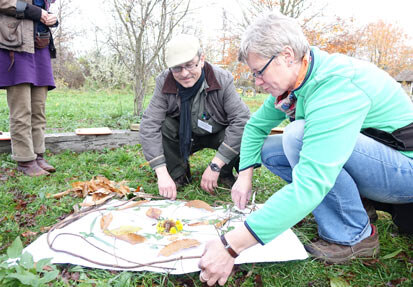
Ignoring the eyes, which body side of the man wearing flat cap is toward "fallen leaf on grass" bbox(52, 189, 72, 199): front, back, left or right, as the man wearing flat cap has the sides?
right

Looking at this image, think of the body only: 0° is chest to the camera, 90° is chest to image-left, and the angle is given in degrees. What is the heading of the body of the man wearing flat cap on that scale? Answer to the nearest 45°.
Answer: approximately 0°

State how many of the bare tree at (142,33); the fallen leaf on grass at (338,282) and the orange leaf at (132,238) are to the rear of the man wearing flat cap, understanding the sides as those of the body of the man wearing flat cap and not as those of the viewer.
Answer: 1

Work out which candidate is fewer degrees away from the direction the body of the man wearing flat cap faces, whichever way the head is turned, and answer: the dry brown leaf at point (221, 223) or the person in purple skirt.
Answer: the dry brown leaf

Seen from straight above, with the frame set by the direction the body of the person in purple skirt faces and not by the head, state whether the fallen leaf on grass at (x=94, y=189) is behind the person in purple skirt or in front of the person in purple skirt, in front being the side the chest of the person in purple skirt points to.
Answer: in front

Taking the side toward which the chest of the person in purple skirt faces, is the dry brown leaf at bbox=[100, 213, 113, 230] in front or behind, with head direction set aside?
in front

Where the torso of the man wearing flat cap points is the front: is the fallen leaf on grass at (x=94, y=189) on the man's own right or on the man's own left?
on the man's own right

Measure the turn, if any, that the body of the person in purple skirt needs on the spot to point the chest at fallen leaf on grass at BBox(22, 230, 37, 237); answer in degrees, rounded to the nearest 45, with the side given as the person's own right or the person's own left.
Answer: approximately 45° to the person's own right

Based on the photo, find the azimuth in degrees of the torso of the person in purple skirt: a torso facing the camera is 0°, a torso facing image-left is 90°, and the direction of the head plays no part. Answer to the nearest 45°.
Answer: approximately 315°

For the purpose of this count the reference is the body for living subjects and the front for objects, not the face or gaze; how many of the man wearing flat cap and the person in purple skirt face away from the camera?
0
